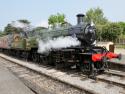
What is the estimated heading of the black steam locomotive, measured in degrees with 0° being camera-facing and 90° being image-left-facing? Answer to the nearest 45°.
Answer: approximately 315°
